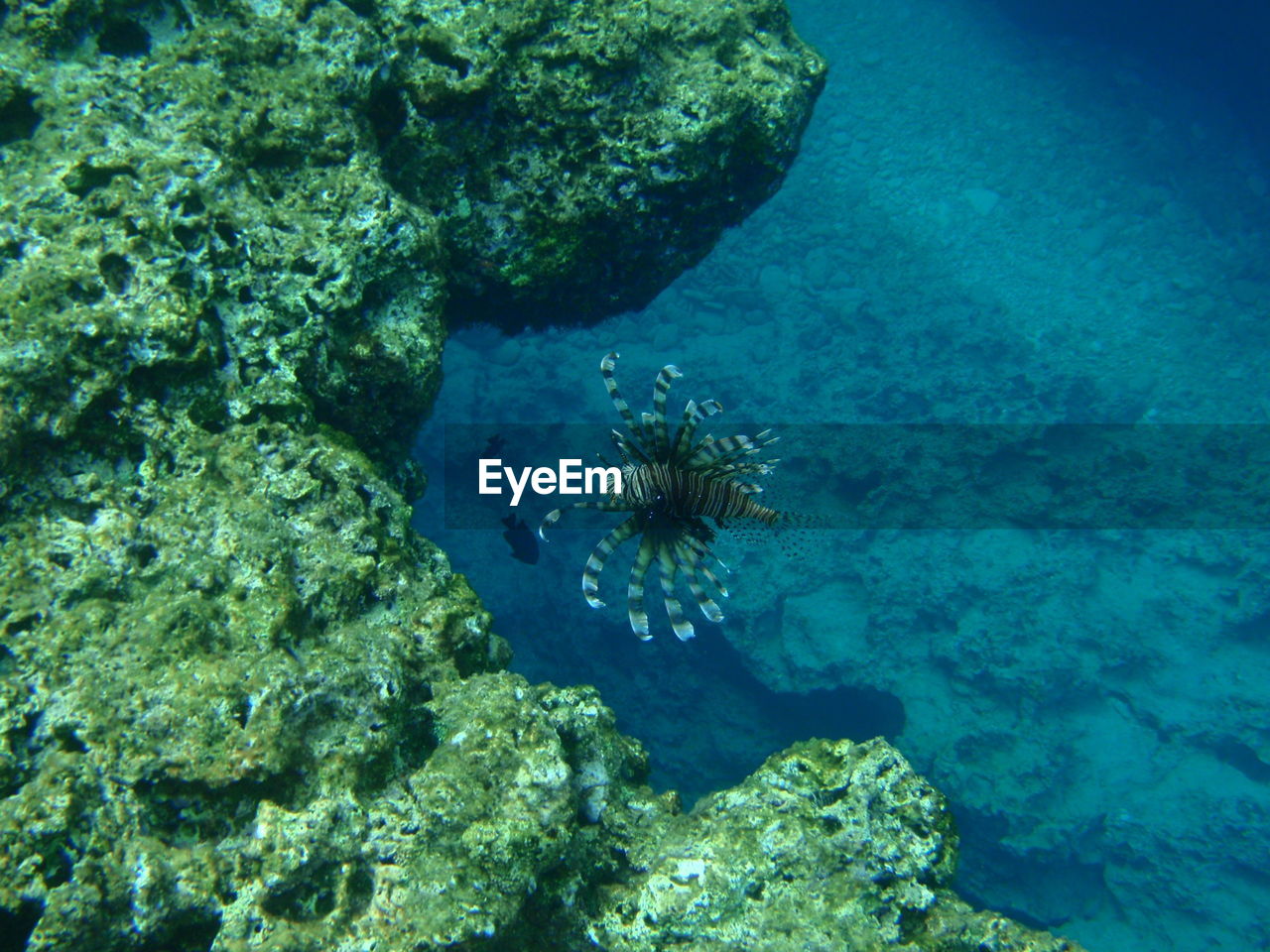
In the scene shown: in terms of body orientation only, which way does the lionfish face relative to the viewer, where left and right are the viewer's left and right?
facing to the left of the viewer

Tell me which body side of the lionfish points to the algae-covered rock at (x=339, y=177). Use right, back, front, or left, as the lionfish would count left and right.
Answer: front
